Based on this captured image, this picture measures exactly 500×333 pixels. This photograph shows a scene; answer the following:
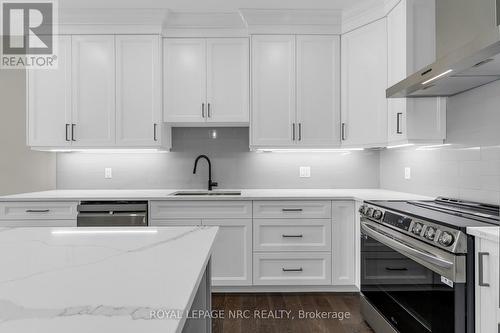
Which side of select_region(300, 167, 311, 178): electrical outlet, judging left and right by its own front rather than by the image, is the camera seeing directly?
front

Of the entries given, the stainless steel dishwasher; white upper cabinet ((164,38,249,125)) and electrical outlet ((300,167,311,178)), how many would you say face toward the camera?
3

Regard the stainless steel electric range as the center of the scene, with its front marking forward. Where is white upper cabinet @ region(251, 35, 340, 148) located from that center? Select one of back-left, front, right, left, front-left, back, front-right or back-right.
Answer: right

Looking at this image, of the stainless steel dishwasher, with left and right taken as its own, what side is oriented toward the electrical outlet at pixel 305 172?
left

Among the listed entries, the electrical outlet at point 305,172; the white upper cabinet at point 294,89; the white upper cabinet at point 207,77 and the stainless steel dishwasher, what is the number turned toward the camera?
4

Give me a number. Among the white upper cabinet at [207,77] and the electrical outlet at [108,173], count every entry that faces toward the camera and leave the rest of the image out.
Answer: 2

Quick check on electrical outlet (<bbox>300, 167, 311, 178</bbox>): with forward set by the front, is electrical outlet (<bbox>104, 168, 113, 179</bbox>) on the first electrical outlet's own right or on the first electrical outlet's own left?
on the first electrical outlet's own right

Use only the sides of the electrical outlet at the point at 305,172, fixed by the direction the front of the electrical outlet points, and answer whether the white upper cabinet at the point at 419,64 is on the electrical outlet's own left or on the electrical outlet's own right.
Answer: on the electrical outlet's own left

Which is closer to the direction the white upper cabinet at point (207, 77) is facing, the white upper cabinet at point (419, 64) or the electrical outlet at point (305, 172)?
the white upper cabinet

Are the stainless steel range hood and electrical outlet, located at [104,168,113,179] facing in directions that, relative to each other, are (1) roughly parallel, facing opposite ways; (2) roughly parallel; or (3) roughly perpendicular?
roughly perpendicular

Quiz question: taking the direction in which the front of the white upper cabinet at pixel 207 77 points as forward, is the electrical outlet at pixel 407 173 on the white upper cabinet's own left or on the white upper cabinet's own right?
on the white upper cabinet's own left

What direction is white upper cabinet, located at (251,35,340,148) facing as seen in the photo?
toward the camera

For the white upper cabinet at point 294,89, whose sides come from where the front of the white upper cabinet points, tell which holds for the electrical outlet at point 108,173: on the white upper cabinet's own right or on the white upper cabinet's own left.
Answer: on the white upper cabinet's own right

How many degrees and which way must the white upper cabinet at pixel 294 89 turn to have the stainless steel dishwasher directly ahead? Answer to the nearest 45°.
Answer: approximately 90° to its right
